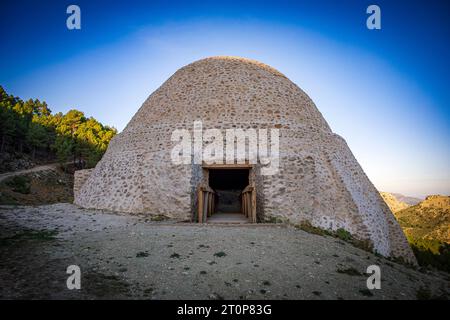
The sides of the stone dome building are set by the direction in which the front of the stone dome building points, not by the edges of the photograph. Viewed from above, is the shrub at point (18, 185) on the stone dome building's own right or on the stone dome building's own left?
on the stone dome building's own right

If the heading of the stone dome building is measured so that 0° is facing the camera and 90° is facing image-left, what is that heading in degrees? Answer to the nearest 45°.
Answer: approximately 0°
